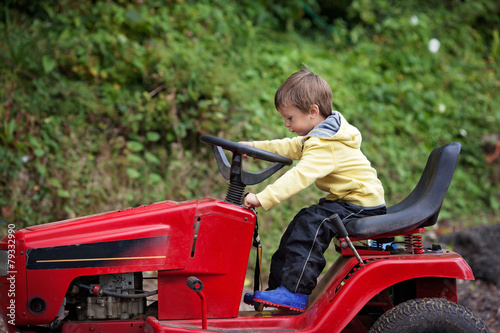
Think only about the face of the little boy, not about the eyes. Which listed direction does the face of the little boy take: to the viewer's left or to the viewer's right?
to the viewer's left

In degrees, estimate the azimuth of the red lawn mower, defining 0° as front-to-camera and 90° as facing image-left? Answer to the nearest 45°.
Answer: approximately 90°

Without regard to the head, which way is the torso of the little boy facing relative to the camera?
to the viewer's left
